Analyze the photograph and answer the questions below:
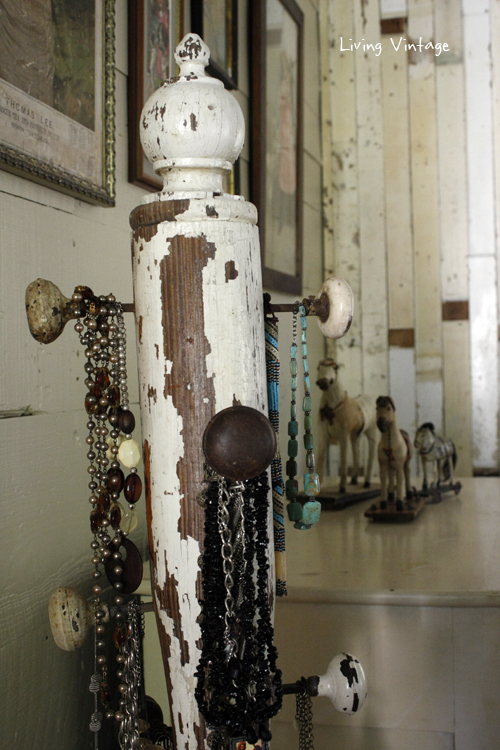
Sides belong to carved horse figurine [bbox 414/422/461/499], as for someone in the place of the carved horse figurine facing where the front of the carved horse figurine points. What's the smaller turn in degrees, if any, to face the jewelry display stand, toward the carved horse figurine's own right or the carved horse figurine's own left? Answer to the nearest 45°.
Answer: approximately 45° to the carved horse figurine's own left

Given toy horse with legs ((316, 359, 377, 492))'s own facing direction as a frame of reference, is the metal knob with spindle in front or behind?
in front

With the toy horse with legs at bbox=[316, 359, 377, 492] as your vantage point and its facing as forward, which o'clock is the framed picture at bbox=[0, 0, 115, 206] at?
The framed picture is roughly at 11 o'clock from the toy horse with legs.

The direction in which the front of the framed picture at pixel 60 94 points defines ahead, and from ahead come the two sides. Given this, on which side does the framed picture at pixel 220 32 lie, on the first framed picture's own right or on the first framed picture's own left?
on the first framed picture's own left

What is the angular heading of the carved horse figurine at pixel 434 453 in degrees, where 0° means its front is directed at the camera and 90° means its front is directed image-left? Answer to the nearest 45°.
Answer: approximately 45°

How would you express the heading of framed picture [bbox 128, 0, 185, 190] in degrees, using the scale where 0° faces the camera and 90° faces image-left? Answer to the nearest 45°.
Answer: approximately 315°

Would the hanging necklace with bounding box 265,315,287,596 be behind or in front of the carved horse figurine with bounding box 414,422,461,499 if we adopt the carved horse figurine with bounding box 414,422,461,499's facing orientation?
in front
